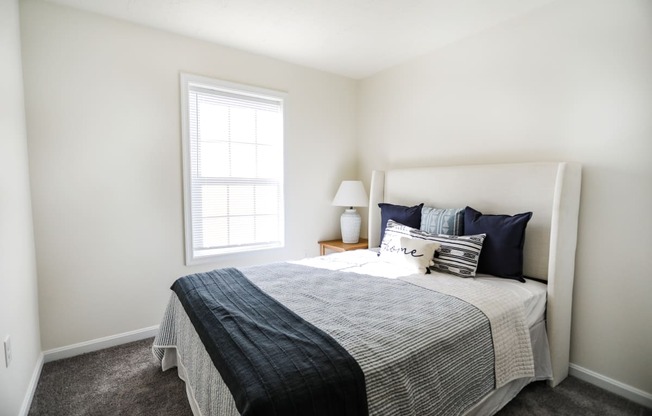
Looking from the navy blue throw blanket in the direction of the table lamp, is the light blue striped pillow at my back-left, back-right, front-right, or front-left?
front-right

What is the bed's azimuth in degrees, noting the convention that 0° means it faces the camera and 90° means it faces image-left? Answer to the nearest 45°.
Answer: approximately 45°

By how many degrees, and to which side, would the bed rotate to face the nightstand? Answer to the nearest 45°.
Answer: approximately 90° to its right

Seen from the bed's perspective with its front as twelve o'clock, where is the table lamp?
The table lamp is roughly at 4 o'clock from the bed.
